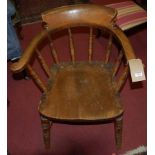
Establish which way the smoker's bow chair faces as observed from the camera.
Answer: facing the viewer
